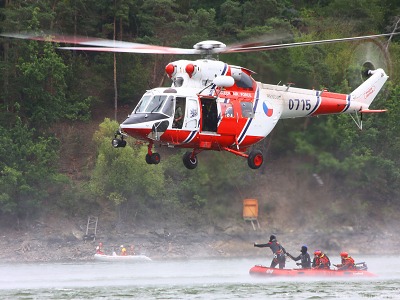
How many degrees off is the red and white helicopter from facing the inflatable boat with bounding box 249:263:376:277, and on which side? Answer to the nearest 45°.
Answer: approximately 180°

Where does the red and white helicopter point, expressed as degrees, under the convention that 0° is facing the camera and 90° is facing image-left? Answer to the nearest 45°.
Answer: approximately 45°

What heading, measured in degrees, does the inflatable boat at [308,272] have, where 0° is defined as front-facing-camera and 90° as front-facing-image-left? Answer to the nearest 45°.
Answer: approximately 90°

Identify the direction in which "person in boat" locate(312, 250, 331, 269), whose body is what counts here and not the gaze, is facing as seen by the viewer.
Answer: to the viewer's left
